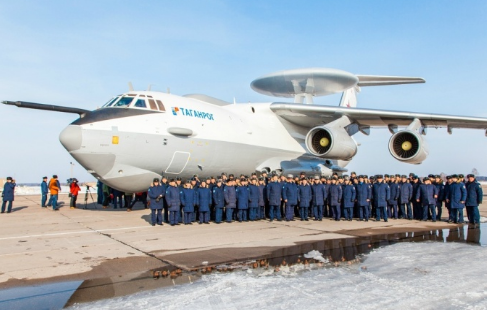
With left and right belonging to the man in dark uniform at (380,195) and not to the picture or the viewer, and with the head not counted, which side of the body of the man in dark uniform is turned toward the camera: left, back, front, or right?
front

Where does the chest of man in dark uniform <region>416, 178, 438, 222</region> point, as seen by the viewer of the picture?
toward the camera

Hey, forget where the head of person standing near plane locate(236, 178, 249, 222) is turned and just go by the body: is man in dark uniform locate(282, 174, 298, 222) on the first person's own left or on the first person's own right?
on the first person's own left

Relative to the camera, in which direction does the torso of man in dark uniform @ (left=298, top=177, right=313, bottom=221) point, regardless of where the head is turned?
toward the camera

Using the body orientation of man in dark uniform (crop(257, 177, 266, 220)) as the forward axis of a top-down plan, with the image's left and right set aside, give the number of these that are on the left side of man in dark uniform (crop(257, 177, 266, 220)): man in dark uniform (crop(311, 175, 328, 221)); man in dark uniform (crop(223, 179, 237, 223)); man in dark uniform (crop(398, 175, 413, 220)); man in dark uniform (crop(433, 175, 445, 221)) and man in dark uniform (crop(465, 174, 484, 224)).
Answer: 4

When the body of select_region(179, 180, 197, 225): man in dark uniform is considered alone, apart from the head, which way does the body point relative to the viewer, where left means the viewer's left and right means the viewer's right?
facing the viewer

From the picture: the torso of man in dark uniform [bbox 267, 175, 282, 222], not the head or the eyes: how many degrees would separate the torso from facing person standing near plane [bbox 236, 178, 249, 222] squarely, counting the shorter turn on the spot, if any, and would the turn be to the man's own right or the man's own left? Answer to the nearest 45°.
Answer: approximately 90° to the man's own right

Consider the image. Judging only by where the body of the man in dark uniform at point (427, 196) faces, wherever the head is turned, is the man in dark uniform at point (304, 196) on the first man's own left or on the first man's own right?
on the first man's own right

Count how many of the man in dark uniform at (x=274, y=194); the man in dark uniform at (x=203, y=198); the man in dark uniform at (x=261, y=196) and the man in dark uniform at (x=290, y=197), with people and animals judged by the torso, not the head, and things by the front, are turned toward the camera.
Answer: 4

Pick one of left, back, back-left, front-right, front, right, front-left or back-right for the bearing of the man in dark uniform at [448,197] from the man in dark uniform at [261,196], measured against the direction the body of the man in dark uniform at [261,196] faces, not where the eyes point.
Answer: left

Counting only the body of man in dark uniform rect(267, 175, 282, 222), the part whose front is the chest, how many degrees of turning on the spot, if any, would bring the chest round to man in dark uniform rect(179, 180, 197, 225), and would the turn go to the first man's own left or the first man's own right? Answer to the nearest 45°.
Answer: approximately 45° to the first man's own right

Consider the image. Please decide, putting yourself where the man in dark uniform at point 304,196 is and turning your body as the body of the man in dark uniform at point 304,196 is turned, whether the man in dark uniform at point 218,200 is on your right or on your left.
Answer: on your right

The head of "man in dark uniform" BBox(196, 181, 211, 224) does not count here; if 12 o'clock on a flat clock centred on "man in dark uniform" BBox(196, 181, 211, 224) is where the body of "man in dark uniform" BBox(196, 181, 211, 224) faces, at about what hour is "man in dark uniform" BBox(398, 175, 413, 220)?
"man in dark uniform" BBox(398, 175, 413, 220) is roughly at 9 o'clock from "man in dark uniform" BBox(196, 181, 211, 224).
